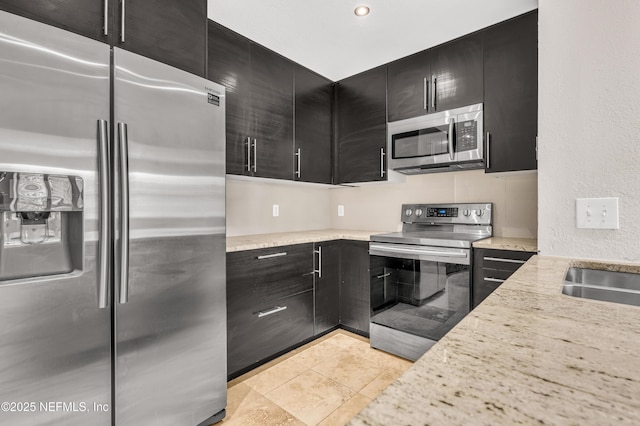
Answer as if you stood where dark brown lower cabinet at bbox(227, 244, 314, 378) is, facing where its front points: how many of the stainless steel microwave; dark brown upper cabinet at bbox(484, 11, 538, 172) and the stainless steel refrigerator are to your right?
1

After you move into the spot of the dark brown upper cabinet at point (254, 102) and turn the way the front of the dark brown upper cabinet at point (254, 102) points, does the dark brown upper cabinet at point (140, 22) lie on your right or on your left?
on your right

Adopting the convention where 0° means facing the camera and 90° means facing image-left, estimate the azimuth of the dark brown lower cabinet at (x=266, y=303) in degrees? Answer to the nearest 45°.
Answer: approximately 315°

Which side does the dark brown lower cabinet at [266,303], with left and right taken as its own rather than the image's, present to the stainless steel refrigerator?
right

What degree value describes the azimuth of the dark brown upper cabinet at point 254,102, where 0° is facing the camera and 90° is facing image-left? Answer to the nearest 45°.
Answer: approximately 315°

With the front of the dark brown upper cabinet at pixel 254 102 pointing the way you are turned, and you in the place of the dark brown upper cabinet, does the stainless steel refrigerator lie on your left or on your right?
on your right
